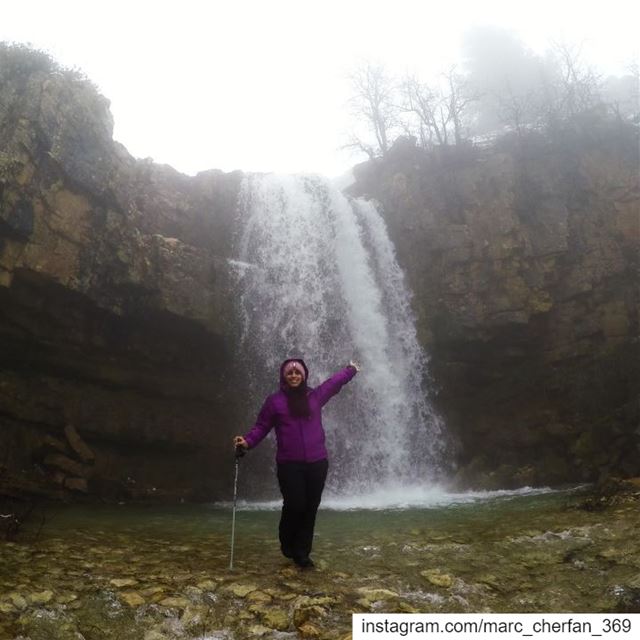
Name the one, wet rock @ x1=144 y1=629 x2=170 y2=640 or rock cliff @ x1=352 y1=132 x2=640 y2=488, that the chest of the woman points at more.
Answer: the wet rock

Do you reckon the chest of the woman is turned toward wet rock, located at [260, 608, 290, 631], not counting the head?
yes

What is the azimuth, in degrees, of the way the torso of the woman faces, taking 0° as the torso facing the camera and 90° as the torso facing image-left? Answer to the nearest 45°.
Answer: approximately 0°

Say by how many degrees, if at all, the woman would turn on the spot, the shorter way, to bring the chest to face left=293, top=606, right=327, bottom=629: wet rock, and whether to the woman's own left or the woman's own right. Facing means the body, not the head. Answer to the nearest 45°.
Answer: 0° — they already face it

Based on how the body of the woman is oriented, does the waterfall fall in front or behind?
behind

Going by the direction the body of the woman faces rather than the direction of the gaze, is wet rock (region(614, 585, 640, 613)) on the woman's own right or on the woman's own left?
on the woman's own left

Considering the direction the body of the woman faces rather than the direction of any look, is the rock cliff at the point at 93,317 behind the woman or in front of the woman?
behind

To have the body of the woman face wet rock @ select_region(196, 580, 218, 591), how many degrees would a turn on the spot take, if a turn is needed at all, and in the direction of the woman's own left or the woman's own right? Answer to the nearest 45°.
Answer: approximately 45° to the woman's own right

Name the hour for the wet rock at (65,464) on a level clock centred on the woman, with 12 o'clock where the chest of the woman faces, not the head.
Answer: The wet rock is roughly at 5 o'clock from the woman.

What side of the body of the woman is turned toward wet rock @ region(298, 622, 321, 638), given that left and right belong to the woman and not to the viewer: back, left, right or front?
front
